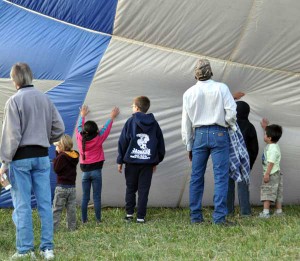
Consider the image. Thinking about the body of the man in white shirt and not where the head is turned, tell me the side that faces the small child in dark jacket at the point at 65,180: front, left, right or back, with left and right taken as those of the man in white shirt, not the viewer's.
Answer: left

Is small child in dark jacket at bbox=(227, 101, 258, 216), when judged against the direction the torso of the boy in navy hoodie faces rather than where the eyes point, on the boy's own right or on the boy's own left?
on the boy's own right

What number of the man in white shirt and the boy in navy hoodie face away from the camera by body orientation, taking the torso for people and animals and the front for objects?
2

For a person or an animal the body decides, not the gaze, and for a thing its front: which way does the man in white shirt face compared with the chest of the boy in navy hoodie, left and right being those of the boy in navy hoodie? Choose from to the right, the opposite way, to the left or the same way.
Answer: the same way

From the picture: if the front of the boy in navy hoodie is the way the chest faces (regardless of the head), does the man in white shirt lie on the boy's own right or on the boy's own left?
on the boy's own right

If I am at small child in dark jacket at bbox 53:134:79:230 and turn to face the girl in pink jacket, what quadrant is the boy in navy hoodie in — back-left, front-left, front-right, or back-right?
front-right

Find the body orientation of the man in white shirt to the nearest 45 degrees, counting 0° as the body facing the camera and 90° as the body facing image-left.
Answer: approximately 180°

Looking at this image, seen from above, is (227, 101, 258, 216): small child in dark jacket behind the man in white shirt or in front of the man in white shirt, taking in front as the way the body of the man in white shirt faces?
in front

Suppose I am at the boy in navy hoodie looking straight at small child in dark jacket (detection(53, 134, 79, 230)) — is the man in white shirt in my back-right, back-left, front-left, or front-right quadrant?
back-left

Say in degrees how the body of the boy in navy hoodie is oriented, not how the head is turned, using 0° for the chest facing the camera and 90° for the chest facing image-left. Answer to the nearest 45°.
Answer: approximately 180°
